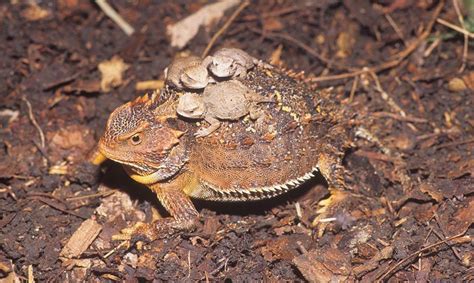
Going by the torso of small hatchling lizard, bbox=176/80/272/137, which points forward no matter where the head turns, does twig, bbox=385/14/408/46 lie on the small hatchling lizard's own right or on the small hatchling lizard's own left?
on the small hatchling lizard's own right

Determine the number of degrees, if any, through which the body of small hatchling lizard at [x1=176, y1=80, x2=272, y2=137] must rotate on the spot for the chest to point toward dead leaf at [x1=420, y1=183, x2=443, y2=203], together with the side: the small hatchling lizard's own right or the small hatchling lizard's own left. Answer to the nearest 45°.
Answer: approximately 180°

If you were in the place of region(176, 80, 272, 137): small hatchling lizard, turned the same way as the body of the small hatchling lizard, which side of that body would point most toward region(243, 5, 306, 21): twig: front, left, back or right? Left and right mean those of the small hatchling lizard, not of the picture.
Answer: right

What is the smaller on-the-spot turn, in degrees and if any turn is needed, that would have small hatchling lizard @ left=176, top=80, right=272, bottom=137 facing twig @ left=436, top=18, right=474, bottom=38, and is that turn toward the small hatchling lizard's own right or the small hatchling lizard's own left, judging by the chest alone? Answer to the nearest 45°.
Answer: approximately 135° to the small hatchling lizard's own right

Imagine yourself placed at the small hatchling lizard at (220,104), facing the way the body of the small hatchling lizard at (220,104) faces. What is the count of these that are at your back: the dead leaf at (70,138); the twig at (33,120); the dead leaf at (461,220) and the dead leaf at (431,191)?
2

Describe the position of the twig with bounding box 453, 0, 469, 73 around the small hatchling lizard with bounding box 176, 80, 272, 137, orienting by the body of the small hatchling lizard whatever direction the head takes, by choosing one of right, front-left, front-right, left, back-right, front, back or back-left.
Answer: back-right

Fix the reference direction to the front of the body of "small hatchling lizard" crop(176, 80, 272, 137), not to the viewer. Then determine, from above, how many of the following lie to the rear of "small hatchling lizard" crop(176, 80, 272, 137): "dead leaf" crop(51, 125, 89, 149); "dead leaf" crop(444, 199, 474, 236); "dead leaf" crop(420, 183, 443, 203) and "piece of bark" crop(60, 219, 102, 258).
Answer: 2

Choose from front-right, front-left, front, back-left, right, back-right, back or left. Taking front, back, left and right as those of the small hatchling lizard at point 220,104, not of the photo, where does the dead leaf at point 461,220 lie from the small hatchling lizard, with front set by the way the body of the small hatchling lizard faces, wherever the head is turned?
back

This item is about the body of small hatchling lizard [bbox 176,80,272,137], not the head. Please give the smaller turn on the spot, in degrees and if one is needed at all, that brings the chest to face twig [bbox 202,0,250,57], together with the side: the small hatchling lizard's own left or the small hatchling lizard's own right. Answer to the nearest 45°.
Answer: approximately 90° to the small hatchling lizard's own right

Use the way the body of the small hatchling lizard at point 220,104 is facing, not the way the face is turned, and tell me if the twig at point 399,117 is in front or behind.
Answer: behind

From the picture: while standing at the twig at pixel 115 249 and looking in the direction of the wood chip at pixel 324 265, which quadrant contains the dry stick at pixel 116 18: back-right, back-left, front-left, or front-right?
back-left

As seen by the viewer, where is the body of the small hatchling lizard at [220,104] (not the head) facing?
to the viewer's left

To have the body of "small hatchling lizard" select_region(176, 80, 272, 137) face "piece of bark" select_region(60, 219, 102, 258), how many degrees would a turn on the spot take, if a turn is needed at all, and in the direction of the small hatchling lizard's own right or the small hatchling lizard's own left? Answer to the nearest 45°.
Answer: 0° — it already faces it

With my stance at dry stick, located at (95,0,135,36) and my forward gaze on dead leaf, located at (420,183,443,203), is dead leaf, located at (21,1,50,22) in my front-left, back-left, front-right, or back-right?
back-right

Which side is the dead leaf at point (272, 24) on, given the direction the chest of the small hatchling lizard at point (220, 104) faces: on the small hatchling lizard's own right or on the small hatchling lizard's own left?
on the small hatchling lizard's own right

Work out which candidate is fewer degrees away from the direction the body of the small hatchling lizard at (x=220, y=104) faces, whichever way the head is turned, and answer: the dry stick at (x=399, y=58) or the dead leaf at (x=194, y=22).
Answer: the dead leaf
